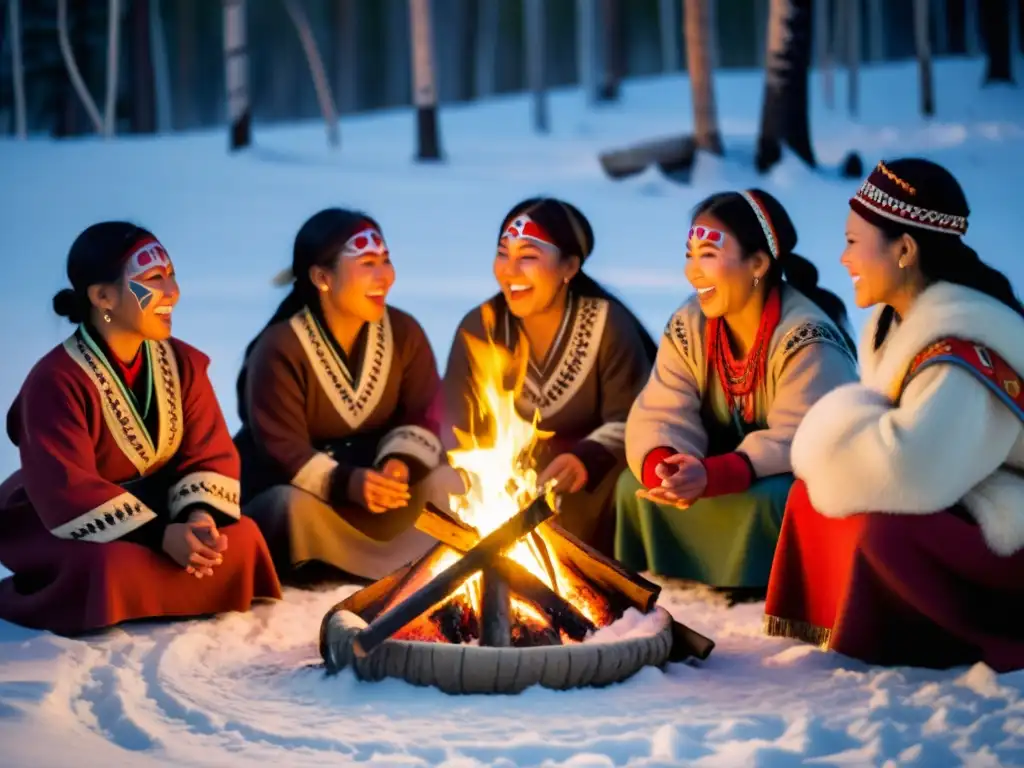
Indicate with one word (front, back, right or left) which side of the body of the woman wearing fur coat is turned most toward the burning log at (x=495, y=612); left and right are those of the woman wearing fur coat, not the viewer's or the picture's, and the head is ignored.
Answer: front

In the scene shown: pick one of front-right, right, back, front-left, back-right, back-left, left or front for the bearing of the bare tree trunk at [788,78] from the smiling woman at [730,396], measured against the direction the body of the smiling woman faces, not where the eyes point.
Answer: back-right

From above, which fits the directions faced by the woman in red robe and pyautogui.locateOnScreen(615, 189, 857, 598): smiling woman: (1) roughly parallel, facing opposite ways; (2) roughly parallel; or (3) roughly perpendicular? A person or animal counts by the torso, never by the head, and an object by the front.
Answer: roughly perpendicular

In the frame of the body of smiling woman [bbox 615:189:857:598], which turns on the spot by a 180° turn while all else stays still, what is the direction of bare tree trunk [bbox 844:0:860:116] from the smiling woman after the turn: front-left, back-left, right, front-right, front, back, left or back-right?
front-left

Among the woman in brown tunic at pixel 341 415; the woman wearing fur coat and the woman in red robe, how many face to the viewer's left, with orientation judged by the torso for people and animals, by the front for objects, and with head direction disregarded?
1

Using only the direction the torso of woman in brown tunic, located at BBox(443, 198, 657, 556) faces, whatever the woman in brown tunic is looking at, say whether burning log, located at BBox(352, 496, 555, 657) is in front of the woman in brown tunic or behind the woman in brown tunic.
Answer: in front

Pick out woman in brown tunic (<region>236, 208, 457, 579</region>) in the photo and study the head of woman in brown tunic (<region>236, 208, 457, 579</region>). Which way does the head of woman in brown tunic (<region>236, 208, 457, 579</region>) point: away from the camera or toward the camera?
toward the camera

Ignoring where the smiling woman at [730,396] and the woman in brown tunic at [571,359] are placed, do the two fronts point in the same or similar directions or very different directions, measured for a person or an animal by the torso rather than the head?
same or similar directions

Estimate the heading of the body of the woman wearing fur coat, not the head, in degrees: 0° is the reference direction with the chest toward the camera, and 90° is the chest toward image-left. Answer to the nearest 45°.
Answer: approximately 90°

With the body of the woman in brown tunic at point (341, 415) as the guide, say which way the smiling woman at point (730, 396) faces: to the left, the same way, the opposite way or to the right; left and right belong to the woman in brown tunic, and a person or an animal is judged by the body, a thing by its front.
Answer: to the right

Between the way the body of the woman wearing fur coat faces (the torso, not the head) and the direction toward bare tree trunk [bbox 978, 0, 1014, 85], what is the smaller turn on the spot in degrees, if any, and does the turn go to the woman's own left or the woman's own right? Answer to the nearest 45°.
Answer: approximately 90° to the woman's own right

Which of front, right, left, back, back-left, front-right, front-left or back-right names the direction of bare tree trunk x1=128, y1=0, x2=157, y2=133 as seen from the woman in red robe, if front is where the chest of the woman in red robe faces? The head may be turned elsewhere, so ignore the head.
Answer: back-left

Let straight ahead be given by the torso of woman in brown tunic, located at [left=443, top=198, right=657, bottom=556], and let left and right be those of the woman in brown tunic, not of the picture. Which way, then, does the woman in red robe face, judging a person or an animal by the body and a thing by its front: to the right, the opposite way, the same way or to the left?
to the left

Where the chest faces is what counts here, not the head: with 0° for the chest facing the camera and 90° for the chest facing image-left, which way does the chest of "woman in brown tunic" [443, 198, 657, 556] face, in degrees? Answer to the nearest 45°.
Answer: approximately 45°

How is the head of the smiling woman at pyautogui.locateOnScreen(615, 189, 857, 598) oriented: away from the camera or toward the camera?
toward the camera

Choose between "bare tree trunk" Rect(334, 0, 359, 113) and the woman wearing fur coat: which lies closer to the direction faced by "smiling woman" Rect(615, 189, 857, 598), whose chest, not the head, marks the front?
the woman wearing fur coat

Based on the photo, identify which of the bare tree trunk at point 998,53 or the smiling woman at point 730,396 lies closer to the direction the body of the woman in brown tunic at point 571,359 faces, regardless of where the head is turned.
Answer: the smiling woman
